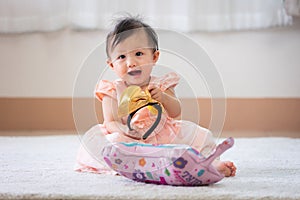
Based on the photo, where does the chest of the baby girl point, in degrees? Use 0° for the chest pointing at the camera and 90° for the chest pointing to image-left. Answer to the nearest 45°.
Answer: approximately 0°
